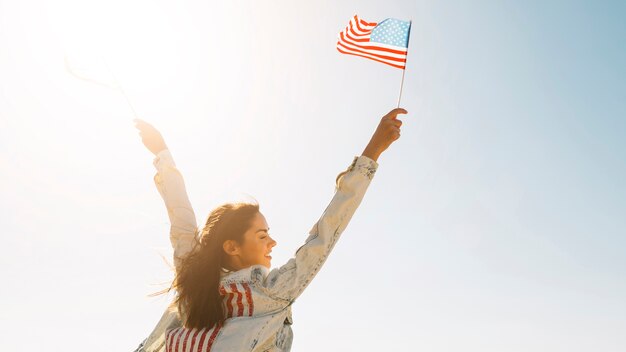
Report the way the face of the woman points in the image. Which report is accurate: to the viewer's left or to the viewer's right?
to the viewer's right

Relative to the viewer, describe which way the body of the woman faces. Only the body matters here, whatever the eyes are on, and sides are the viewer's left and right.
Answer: facing away from the viewer and to the right of the viewer
